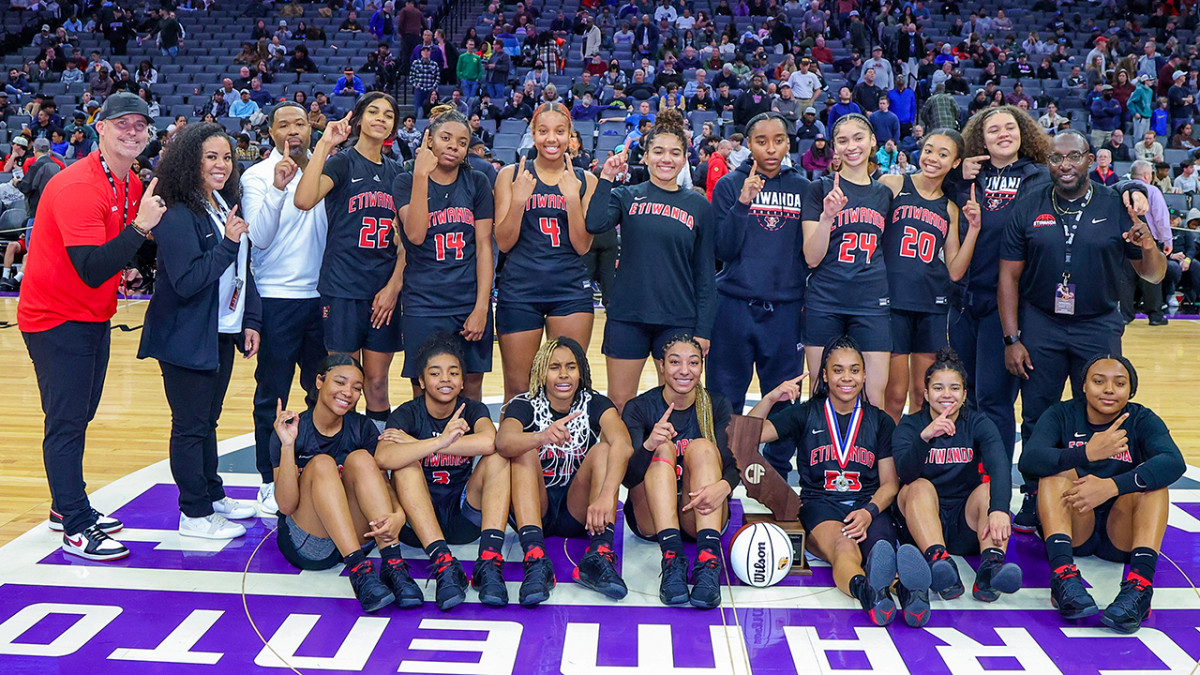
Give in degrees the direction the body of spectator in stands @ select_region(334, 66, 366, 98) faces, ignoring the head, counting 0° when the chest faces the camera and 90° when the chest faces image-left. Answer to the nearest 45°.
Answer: approximately 0°

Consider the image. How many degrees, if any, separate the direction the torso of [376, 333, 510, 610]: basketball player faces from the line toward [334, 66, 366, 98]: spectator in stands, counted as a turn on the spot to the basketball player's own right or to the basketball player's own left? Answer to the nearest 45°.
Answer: approximately 180°

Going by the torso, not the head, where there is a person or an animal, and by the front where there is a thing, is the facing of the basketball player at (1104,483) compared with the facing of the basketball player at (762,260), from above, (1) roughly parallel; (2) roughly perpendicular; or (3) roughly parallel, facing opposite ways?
roughly parallel

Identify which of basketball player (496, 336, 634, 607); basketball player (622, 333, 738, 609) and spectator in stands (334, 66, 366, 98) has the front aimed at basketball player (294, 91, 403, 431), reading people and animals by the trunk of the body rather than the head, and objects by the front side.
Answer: the spectator in stands

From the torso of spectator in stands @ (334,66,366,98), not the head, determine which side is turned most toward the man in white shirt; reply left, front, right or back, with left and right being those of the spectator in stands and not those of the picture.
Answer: front

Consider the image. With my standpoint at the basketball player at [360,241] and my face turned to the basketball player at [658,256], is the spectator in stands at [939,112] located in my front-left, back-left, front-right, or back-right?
front-left

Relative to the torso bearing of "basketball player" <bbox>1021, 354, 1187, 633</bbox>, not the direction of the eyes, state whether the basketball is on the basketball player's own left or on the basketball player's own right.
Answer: on the basketball player's own right

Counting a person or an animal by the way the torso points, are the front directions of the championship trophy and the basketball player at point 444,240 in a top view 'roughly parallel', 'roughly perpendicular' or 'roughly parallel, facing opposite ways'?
roughly parallel

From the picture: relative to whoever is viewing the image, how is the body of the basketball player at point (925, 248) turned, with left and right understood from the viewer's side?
facing the viewer

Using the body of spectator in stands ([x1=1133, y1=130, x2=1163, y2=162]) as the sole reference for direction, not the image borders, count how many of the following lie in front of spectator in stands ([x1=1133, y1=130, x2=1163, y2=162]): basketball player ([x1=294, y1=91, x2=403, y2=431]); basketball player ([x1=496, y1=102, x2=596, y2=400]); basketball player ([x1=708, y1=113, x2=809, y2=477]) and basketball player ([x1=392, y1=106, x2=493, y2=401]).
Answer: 4

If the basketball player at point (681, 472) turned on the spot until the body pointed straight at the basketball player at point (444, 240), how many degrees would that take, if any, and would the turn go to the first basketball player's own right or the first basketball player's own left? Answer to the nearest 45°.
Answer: approximately 90° to the first basketball player's own right

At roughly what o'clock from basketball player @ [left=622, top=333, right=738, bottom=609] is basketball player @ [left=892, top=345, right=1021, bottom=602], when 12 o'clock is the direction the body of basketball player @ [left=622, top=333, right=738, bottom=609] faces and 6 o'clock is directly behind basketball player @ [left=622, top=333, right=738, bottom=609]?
basketball player @ [left=892, top=345, right=1021, bottom=602] is roughly at 9 o'clock from basketball player @ [left=622, top=333, right=738, bottom=609].

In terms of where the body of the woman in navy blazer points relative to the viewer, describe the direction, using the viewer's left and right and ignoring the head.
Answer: facing the viewer and to the right of the viewer

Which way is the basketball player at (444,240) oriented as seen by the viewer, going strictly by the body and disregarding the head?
toward the camera

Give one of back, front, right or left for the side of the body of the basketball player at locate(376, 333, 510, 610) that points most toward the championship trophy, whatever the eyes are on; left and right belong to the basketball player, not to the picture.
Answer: left

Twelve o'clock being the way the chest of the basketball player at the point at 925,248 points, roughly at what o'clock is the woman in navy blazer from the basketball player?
The woman in navy blazer is roughly at 2 o'clock from the basketball player.

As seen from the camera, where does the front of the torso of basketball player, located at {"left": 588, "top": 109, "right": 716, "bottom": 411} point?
toward the camera

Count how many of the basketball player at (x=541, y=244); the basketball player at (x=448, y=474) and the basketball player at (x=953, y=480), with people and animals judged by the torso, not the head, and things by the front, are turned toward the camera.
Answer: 3

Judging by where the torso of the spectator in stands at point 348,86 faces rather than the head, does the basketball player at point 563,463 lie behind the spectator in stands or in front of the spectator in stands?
in front
